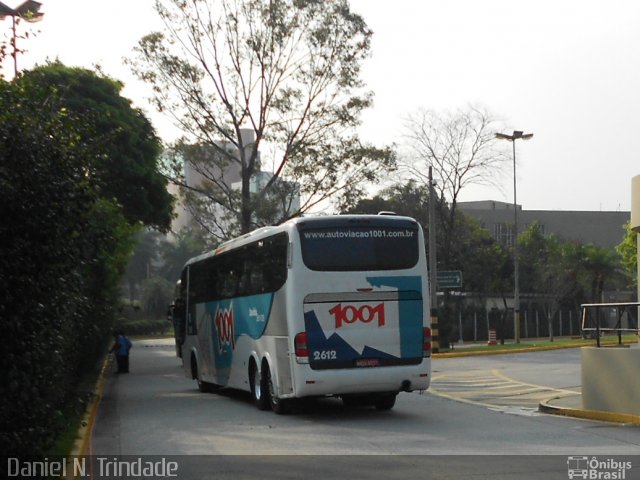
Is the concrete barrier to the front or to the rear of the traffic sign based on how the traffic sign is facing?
to the front

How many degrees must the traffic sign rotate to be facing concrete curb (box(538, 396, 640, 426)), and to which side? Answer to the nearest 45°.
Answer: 0° — it already faces it

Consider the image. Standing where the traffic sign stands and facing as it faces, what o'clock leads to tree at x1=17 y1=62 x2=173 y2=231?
The tree is roughly at 2 o'clock from the traffic sign.

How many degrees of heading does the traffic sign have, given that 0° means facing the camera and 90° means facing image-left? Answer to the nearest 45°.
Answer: approximately 0°

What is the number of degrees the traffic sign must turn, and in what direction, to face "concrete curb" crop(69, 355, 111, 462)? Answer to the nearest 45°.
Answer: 0° — it already faces it

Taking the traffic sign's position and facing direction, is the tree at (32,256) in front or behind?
in front
